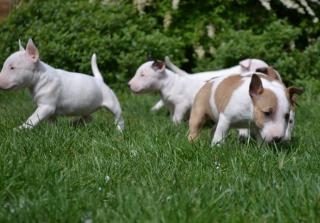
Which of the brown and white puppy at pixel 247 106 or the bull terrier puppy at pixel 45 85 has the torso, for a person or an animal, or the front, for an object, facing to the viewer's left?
the bull terrier puppy

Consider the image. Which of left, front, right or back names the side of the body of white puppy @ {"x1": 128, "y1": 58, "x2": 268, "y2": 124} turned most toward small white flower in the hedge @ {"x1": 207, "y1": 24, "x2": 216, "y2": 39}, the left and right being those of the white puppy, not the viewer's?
right

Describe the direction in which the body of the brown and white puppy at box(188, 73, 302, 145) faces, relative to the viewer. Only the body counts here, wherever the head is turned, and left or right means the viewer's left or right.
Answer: facing the viewer and to the right of the viewer

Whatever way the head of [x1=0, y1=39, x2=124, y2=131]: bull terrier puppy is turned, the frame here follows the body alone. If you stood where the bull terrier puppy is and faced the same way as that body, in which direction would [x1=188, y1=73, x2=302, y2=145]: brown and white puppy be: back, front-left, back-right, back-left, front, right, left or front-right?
back-left

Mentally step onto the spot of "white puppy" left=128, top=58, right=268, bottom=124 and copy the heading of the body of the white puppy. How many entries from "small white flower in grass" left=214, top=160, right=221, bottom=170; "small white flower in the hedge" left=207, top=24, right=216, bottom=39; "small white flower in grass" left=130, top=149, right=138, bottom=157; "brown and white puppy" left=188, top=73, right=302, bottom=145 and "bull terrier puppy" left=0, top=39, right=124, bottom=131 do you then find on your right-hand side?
1

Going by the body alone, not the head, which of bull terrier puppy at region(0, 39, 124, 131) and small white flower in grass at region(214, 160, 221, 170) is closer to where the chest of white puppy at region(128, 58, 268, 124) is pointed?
the bull terrier puppy

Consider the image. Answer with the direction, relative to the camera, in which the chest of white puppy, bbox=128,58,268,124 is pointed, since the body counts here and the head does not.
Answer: to the viewer's left

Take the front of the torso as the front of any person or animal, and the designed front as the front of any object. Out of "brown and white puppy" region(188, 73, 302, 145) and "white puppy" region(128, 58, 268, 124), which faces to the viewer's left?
the white puppy

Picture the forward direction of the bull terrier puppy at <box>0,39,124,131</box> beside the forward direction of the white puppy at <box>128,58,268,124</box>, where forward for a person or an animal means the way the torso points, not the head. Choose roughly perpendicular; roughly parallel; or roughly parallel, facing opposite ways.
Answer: roughly parallel

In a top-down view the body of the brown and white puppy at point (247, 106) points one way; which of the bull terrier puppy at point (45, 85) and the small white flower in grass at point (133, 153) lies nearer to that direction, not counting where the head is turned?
the small white flower in grass

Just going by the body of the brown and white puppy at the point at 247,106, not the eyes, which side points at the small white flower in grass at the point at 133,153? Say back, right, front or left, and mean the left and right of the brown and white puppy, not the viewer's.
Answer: right

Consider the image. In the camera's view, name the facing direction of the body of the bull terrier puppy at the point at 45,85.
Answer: to the viewer's left
